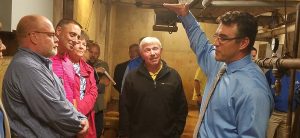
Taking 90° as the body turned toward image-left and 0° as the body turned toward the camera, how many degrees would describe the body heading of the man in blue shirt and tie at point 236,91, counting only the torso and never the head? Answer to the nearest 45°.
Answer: approximately 45°

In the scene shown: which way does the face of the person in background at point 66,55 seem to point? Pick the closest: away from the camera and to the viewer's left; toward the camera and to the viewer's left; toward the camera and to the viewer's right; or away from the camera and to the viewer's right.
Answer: toward the camera and to the viewer's right

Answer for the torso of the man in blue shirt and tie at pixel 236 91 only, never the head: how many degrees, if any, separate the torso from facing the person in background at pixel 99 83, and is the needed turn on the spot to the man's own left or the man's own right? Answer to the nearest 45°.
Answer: approximately 90° to the man's own right

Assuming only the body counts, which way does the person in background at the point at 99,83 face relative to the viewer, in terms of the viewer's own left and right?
facing the viewer and to the right of the viewer

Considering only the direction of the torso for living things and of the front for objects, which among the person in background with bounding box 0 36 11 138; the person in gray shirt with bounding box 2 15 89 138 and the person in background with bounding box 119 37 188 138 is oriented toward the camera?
the person in background with bounding box 119 37 188 138

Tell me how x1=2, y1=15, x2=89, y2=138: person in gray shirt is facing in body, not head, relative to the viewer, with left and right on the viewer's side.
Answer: facing to the right of the viewer

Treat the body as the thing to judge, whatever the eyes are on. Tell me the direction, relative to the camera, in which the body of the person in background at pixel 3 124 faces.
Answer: to the viewer's right

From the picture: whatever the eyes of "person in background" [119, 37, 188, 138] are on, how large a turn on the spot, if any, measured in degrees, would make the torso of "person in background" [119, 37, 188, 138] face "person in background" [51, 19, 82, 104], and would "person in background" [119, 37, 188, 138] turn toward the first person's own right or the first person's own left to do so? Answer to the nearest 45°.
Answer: approximately 45° to the first person's own right
